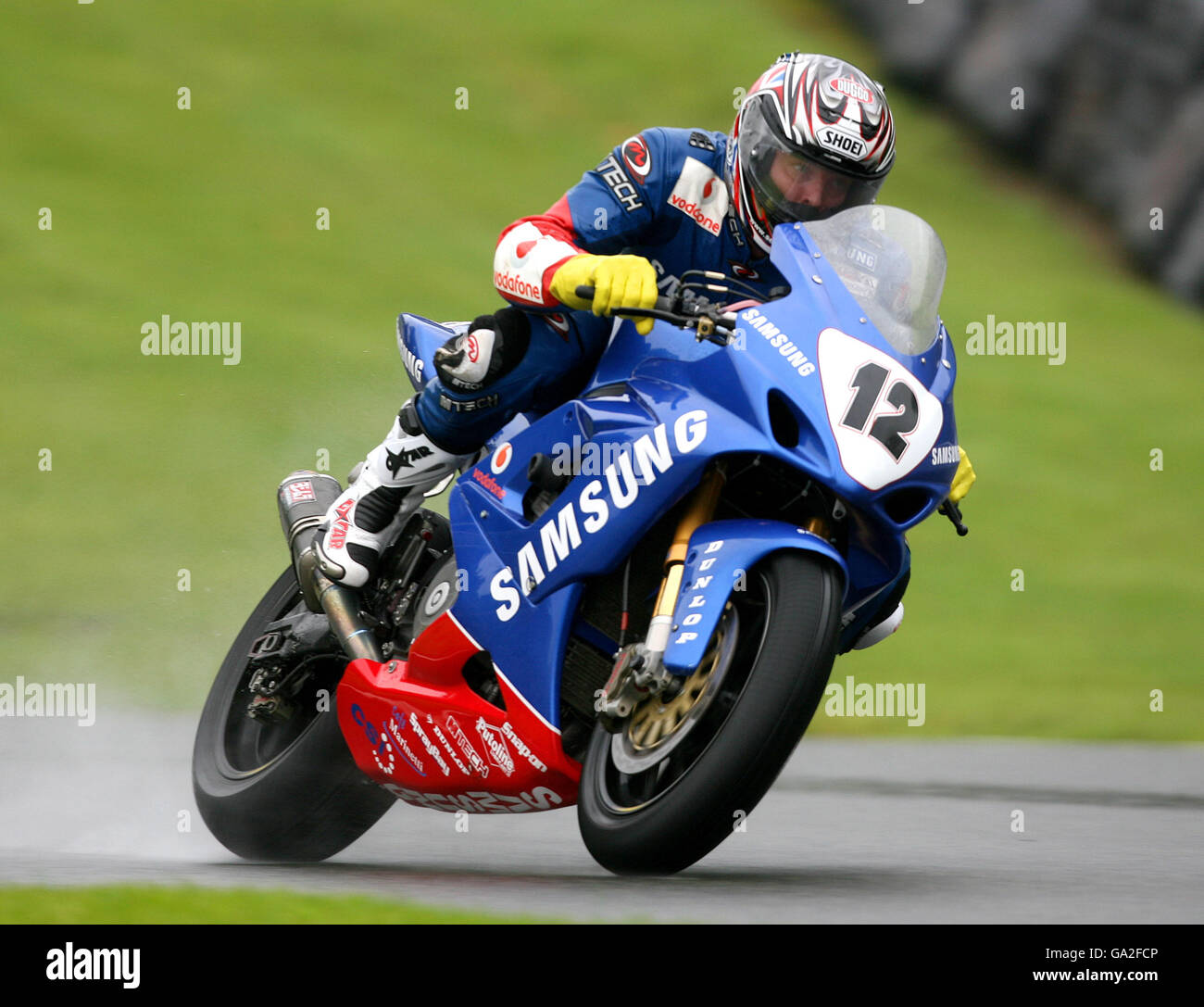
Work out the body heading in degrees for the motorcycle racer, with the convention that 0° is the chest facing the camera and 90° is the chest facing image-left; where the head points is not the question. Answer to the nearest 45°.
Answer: approximately 315°
